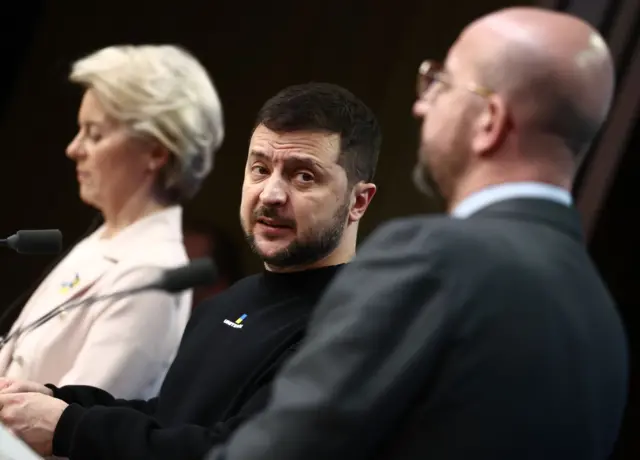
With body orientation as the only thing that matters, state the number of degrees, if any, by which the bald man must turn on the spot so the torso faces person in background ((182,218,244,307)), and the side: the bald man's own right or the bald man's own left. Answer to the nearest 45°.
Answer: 0° — they already face them

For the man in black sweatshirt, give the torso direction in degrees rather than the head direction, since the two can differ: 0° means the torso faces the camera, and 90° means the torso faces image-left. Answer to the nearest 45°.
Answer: approximately 45°

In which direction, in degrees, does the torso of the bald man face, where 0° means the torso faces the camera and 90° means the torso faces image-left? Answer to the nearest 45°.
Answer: approximately 135°

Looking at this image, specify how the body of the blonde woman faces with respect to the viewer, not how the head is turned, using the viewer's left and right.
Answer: facing to the left of the viewer

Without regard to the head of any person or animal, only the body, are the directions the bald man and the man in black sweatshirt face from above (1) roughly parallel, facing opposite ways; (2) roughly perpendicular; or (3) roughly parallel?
roughly perpendicular
